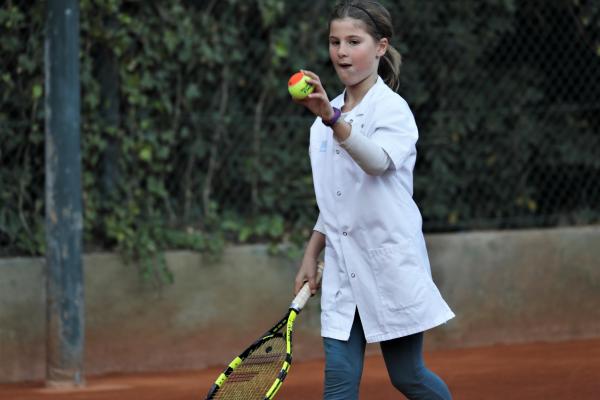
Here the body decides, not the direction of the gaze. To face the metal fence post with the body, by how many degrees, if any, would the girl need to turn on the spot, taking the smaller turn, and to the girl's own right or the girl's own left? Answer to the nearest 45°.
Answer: approximately 90° to the girl's own right

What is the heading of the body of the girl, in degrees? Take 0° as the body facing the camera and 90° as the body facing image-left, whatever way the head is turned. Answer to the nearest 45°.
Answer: approximately 45°

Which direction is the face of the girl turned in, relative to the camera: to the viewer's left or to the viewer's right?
to the viewer's left
